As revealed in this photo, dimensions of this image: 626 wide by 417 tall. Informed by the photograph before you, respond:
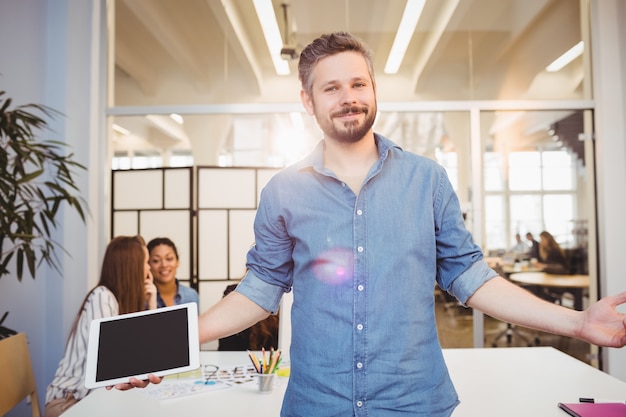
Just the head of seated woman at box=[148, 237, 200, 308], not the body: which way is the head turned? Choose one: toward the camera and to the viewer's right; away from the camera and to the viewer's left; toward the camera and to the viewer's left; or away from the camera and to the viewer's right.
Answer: toward the camera and to the viewer's left

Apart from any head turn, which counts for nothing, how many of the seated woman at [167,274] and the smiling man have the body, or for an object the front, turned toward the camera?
2

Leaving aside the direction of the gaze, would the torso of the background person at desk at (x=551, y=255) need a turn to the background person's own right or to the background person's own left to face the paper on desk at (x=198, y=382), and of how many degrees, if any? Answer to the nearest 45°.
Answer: approximately 45° to the background person's own left

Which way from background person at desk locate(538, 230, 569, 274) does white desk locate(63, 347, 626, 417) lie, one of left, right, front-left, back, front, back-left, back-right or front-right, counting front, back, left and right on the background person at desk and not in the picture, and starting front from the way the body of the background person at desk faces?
left

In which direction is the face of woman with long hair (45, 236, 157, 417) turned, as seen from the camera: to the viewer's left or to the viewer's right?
to the viewer's right

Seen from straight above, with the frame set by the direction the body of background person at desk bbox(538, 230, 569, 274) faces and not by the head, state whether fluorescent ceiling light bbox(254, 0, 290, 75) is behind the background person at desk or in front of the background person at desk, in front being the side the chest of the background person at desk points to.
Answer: in front

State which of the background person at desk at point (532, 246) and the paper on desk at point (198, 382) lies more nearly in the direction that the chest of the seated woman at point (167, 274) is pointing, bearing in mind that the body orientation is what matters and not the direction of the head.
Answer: the paper on desk

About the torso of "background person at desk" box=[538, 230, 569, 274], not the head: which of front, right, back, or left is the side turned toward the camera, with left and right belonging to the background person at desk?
left

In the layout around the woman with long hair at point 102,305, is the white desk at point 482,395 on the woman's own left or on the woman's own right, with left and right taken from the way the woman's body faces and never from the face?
on the woman's own right

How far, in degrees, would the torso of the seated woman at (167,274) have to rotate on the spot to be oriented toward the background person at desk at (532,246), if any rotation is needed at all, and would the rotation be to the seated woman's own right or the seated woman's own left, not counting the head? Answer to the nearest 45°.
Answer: approximately 90° to the seated woman's own left
